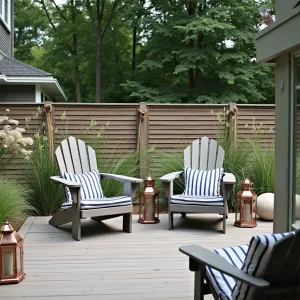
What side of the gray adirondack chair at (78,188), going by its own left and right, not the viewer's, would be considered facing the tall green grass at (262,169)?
left

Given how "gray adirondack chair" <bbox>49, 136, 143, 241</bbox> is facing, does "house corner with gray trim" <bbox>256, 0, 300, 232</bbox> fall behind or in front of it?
in front

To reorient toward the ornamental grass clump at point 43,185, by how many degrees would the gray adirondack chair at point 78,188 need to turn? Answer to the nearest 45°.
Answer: approximately 180°

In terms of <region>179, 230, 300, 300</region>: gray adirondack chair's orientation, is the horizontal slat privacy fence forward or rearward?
forward

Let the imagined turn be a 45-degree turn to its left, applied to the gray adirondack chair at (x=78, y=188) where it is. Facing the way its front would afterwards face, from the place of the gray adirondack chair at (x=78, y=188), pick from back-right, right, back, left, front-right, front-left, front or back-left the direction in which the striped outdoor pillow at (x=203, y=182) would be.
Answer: front

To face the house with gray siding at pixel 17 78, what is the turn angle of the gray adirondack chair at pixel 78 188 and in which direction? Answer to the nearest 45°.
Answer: approximately 135° to its left

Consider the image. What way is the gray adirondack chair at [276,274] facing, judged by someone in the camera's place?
facing away from the viewer and to the left of the viewer

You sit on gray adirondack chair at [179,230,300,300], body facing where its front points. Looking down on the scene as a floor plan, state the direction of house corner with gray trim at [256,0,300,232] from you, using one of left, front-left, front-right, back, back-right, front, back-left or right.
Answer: front-right

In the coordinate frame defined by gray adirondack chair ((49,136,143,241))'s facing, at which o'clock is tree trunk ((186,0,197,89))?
The tree trunk is roughly at 8 o'clock from the gray adirondack chair.

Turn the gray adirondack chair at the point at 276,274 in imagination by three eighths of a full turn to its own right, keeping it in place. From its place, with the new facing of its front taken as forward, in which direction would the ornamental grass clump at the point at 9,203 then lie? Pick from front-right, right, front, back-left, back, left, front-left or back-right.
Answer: back-left

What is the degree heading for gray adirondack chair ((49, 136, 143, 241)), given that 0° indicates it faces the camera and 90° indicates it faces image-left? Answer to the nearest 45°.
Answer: approximately 315°

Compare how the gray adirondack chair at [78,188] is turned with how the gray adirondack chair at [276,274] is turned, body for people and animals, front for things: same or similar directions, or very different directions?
very different directions

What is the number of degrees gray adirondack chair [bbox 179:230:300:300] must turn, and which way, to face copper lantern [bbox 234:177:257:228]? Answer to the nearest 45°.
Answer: approximately 45° to its right

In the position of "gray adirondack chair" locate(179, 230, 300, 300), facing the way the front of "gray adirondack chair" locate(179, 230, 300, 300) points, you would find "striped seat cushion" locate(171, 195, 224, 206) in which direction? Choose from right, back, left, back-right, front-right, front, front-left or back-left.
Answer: front-right

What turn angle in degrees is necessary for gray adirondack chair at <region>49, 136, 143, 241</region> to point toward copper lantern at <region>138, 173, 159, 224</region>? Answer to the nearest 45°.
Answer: approximately 90° to its left

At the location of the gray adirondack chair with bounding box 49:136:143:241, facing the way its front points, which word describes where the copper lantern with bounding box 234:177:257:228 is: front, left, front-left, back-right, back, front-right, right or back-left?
front-left
